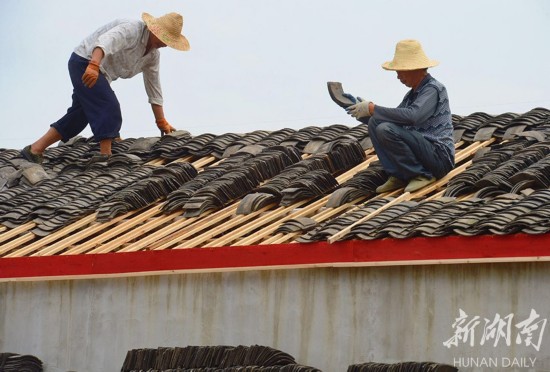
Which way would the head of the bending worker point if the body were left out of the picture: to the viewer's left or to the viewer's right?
to the viewer's right

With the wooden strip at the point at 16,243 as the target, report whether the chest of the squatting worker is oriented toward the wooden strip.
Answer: yes

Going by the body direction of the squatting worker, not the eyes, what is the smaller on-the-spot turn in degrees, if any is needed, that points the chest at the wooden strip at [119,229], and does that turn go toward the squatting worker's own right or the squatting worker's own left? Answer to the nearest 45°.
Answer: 0° — they already face it

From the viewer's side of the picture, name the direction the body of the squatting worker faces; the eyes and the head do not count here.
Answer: to the viewer's left

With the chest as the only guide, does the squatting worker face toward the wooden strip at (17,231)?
yes
